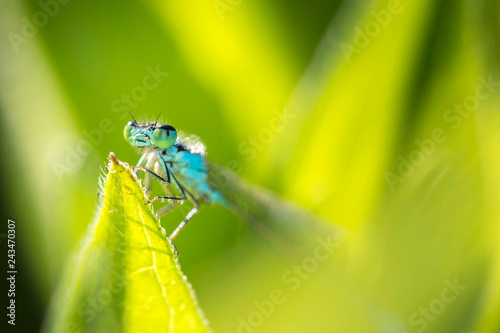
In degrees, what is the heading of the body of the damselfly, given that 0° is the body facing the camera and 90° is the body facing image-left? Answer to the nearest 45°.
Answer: approximately 45°
